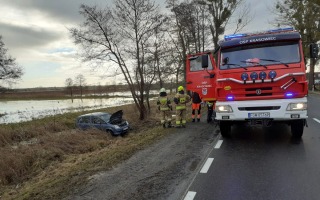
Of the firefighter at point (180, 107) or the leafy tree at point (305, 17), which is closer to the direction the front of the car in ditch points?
the firefighter

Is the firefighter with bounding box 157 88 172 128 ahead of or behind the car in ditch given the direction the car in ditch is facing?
ahead

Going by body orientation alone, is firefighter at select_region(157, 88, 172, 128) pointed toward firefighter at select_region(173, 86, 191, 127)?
no

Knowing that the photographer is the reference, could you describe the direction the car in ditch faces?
facing the viewer and to the right of the viewer

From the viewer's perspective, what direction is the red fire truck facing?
toward the camera

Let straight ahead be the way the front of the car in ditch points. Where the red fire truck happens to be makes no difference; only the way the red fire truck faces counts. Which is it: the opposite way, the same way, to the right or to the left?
to the right

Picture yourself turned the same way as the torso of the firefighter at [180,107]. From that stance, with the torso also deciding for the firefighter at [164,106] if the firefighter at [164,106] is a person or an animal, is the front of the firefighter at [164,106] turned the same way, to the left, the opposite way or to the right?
the same way

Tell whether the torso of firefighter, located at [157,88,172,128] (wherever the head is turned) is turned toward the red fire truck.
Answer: no
